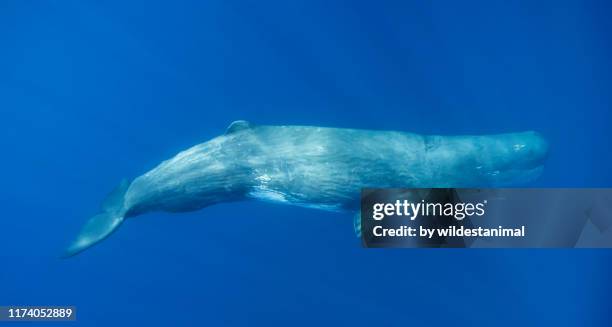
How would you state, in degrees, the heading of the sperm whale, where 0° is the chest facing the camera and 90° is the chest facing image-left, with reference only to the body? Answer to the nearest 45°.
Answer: approximately 270°
